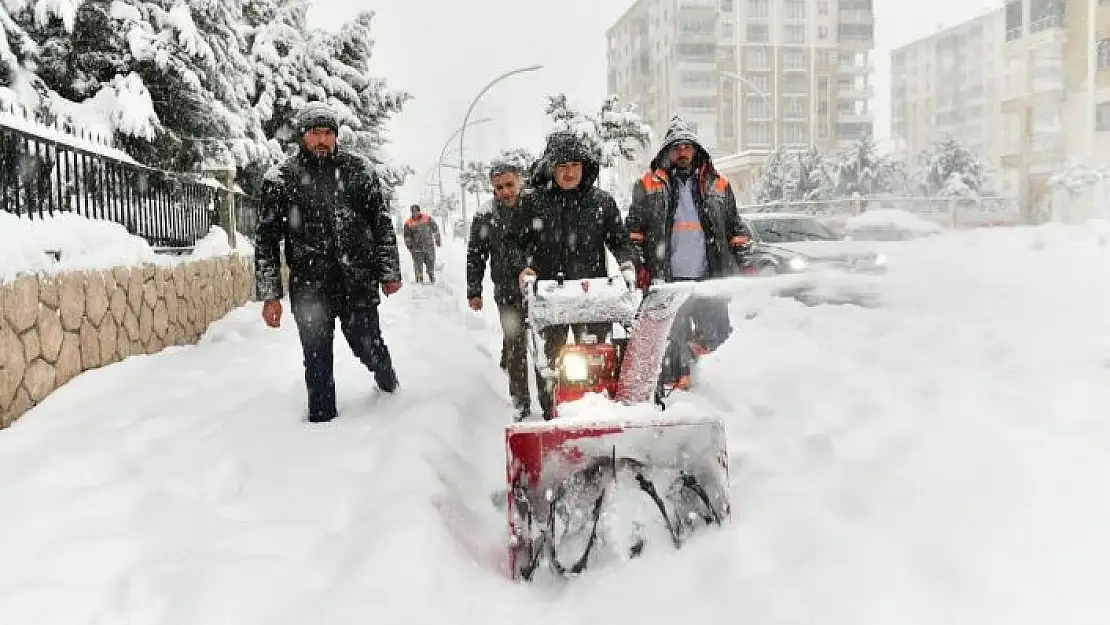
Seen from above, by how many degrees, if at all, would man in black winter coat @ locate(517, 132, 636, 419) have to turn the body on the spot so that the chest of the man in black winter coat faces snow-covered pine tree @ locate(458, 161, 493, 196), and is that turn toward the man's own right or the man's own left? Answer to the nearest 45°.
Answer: approximately 180°

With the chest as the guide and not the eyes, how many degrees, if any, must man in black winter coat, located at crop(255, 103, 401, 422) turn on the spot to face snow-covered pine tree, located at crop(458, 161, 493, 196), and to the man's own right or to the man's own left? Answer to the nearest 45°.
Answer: approximately 180°

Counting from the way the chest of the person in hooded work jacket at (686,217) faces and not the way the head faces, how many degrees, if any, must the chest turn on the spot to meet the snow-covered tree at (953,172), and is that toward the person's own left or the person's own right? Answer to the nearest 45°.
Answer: approximately 180°

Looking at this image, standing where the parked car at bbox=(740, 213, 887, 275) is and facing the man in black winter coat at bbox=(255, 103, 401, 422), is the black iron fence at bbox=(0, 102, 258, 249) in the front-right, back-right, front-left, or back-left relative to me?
front-right

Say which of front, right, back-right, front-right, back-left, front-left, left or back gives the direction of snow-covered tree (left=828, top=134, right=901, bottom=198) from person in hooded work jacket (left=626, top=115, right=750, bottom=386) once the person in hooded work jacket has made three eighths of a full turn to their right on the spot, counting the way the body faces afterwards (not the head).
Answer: front-right

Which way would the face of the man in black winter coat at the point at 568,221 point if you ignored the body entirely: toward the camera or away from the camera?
toward the camera

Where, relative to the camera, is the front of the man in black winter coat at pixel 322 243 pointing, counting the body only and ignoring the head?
toward the camera

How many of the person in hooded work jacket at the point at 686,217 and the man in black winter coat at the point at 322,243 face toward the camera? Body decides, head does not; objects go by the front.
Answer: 2

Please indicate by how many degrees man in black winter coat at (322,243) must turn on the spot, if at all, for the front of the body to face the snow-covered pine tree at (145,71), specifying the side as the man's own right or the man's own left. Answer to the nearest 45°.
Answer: approximately 180°

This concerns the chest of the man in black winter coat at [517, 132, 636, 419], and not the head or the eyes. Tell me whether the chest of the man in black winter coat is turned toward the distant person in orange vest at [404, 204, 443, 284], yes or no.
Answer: no

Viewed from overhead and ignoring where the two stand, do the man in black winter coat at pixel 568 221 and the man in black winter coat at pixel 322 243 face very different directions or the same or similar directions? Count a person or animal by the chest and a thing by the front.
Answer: same or similar directions

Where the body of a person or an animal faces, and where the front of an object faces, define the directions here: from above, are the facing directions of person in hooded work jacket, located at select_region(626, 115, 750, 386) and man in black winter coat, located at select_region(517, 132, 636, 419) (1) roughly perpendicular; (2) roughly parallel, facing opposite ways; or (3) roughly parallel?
roughly parallel

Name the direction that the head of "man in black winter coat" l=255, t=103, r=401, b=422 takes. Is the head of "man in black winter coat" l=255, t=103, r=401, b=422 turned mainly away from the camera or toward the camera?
toward the camera

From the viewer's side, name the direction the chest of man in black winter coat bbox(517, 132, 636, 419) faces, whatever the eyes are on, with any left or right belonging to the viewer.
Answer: facing the viewer

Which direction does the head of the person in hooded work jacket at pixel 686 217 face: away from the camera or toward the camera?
toward the camera

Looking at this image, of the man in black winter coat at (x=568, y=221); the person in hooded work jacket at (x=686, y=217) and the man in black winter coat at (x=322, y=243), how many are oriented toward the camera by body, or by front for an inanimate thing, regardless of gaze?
3

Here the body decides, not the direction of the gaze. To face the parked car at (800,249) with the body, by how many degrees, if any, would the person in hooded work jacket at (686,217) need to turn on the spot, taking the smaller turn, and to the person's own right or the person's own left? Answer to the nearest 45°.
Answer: approximately 180°

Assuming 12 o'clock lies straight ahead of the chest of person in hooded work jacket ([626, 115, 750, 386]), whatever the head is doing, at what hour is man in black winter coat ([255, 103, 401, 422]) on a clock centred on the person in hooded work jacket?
The man in black winter coat is roughly at 2 o'clock from the person in hooded work jacket.
